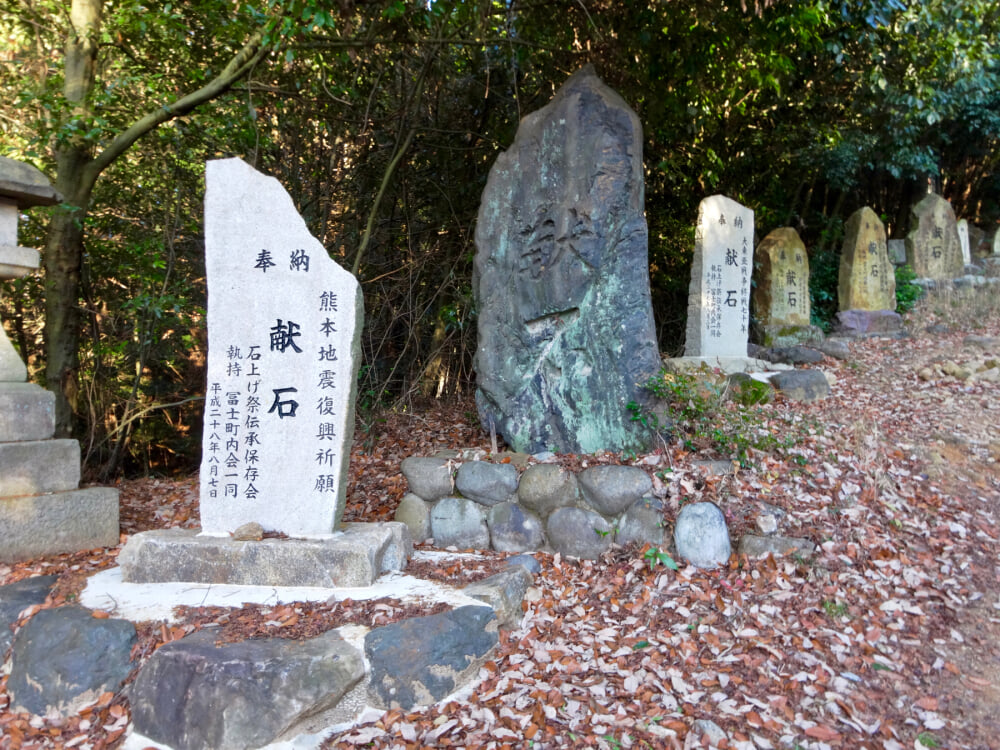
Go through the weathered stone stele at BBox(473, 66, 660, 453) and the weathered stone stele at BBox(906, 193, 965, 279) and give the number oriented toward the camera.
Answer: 2

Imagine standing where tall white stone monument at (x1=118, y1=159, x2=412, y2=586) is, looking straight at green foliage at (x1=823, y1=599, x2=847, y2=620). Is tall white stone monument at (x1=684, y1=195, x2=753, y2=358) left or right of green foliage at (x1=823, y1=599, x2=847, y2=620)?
left

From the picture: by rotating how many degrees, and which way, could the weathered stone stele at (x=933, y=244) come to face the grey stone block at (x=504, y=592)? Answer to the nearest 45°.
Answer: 0° — it already faces it

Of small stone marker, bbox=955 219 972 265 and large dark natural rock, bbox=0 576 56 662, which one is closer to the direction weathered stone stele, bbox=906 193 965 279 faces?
the large dark natural rock

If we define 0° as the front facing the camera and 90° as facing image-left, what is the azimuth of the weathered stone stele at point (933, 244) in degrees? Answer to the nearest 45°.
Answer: approximately 0°

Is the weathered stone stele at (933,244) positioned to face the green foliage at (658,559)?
yes

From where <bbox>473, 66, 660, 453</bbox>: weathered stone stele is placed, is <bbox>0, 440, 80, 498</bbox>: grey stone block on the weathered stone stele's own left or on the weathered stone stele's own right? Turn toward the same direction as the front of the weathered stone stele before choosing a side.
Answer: on the weathered stone stele's own right

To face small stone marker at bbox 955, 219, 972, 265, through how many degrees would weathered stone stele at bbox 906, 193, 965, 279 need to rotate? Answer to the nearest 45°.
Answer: approximately 180°

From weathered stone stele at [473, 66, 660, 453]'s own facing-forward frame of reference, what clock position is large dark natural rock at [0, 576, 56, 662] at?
The large dark natural rock is roughly at 2 o'clock from the weathered stone stele.

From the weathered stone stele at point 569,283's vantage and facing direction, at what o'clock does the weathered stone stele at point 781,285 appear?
the weathered stone stele at point 781,285 is roughly at 7 o'clock from the weathered stone stele at point 569,283.
